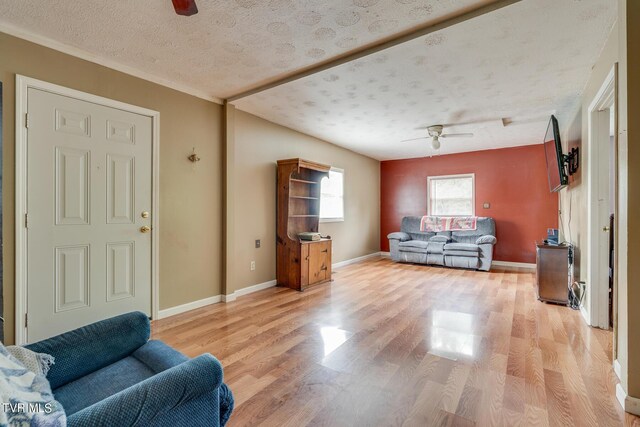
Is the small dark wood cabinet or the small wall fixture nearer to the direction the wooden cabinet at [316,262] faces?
the small dark wood cabinet

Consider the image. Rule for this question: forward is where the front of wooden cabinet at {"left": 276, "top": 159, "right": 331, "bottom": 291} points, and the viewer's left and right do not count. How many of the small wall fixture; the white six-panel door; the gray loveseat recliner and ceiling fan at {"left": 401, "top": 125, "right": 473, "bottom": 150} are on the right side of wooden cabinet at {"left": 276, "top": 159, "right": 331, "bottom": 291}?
2

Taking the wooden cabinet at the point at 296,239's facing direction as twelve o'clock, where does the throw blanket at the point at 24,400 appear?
The throw blanket is roughly at 2 o'clock from the wooden cabinet.

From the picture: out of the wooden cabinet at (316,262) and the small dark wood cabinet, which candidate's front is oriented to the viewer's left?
the small dark wood cabinet

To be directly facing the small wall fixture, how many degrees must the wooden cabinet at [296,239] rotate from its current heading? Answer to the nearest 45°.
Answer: approximately 90° to its right

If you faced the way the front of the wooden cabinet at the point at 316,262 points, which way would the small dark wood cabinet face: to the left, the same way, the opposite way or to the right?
the opposite way

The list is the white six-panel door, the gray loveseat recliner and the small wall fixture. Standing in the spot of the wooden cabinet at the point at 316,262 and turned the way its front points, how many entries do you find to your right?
2

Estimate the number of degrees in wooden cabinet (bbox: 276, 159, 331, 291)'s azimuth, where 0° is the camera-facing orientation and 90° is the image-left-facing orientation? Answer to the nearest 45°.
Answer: approximately 315°

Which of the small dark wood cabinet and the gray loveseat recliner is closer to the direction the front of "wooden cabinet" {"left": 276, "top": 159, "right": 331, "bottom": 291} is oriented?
the small dark wood cabinet

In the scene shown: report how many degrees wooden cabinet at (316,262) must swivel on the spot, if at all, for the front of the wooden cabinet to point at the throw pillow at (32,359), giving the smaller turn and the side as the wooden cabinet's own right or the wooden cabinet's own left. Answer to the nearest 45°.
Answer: approximately 45° to the wooden cabinet's own right

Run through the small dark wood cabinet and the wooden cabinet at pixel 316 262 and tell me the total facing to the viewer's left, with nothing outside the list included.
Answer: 1

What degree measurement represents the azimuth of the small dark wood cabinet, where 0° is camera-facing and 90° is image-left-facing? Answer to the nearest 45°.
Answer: approximately 90°

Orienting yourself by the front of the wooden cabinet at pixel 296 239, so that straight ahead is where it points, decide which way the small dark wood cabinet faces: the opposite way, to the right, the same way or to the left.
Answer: the opposite way
